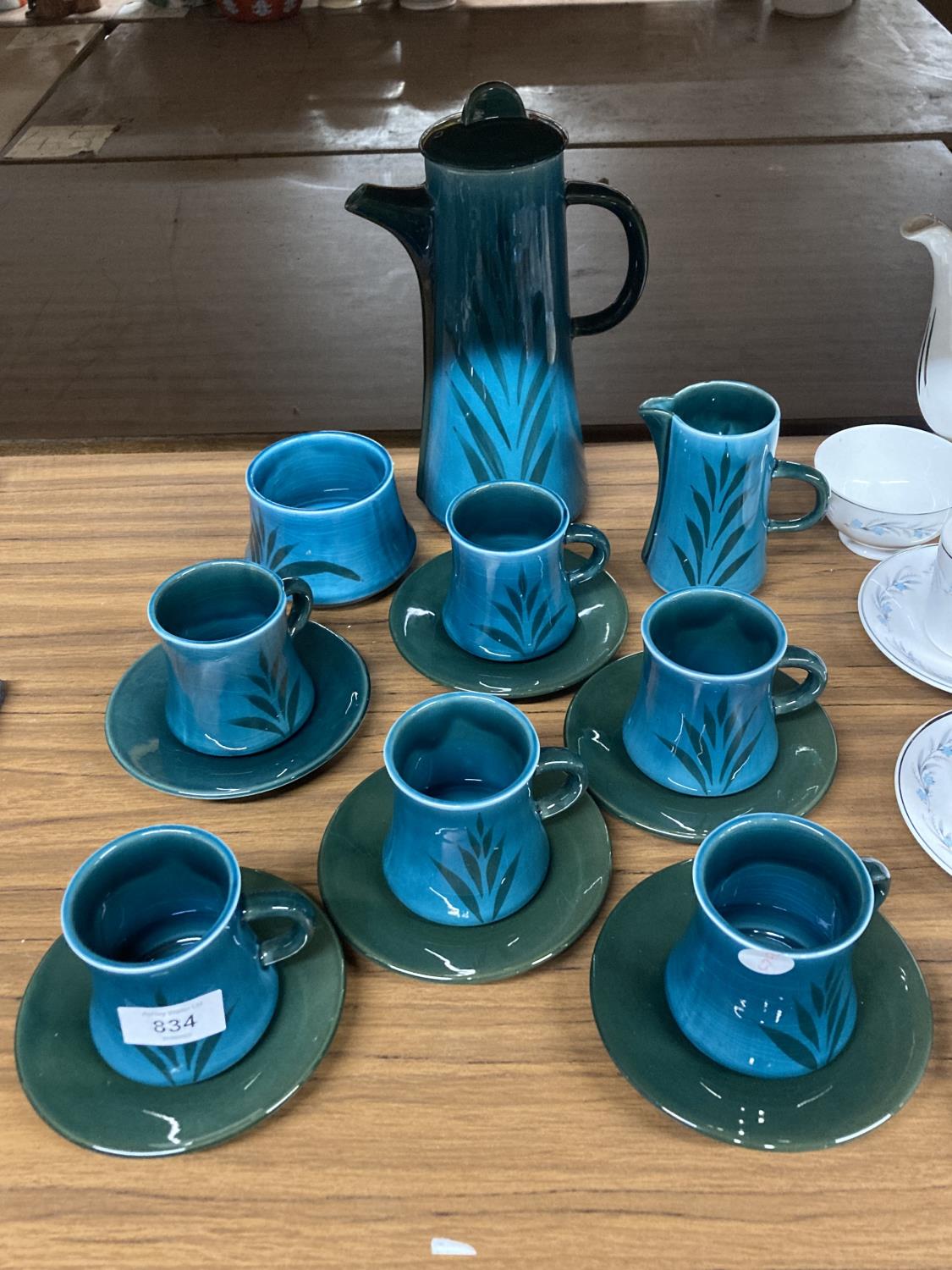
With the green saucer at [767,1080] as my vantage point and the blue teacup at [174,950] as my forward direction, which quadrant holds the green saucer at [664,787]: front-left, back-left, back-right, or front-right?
front-right

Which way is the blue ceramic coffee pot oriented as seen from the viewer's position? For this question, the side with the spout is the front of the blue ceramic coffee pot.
to the viewer's left

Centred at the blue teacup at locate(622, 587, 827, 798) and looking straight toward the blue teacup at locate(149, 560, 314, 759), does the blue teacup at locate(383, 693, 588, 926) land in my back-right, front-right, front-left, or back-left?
front-left
